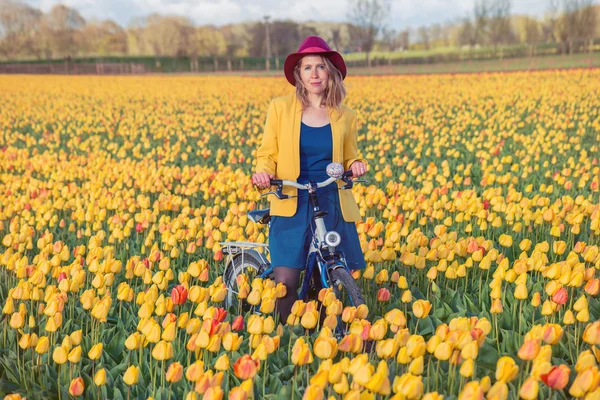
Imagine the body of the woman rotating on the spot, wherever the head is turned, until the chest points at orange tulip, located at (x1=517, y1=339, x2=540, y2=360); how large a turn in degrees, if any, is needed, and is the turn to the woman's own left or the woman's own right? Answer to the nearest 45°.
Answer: approximately 45° to the woman's own left

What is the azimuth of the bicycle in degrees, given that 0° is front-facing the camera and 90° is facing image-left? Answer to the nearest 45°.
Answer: approximately 315°

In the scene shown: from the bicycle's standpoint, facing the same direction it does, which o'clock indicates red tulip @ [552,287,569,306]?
The red tulip is roughly at 11 o'clock from the bicycle.

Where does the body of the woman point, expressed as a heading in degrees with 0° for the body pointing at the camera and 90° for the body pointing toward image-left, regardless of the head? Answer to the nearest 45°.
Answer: approximately 0°

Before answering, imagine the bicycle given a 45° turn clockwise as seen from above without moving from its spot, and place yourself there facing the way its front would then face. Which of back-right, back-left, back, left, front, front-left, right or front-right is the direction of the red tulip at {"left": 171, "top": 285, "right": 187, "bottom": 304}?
right
